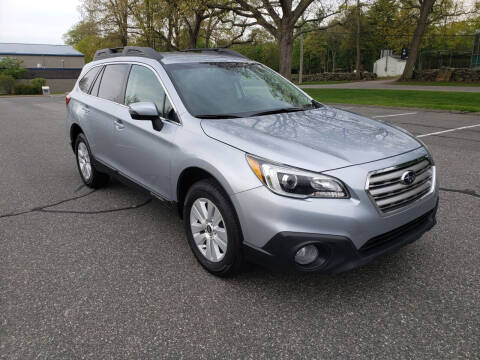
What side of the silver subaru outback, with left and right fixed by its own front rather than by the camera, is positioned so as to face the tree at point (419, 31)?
left

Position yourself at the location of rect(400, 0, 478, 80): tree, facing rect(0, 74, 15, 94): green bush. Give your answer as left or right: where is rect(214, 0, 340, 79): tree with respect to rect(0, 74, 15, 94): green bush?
right

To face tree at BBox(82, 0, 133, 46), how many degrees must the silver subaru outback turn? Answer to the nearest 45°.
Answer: approximately 135° to its left

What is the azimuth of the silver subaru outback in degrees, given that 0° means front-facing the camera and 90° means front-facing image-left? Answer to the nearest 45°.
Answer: approximately 315°

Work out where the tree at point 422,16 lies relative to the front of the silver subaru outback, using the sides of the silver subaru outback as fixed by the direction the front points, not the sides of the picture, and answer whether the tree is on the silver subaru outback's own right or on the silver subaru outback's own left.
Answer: on the silver subaru outback's own left

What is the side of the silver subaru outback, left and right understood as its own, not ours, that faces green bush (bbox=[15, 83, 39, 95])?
back

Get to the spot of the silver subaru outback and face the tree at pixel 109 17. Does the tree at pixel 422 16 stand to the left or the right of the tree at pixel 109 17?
right

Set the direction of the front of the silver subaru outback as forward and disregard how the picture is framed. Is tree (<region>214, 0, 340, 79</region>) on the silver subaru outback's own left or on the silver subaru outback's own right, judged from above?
on the silver subaru outback's own left

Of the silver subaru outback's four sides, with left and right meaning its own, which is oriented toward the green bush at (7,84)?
back
